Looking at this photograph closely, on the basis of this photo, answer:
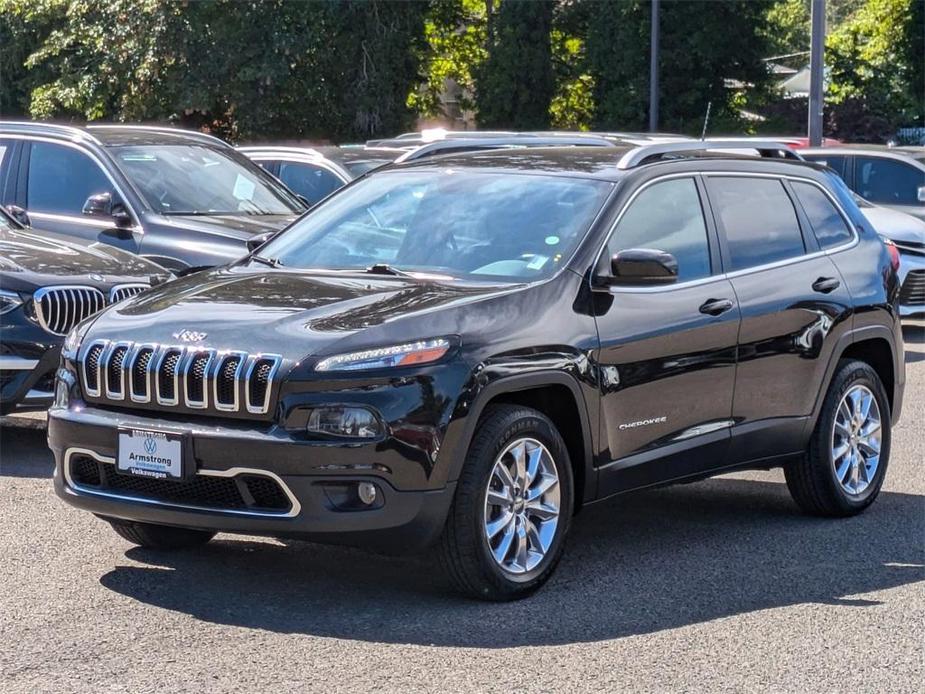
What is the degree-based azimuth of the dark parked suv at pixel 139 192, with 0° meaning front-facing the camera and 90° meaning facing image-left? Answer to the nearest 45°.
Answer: approximately 315°

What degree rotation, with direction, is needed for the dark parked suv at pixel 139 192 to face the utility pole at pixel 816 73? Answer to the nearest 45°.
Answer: approximately 90° to its left

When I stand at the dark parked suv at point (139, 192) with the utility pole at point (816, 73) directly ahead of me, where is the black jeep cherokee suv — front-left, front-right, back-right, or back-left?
back-right

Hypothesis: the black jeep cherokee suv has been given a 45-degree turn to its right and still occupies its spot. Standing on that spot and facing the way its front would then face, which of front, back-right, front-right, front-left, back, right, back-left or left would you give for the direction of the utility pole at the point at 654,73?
right

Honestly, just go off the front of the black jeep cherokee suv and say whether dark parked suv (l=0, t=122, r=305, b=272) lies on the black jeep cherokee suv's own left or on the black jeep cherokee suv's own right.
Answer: on the black jeep cherokee suv's own right

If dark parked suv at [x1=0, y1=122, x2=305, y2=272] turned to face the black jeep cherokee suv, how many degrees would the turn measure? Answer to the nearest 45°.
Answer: approximately 45° to its right

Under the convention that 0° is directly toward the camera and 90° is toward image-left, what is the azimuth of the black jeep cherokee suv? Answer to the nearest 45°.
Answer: approximately 45°

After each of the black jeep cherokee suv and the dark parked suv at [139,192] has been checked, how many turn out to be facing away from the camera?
0

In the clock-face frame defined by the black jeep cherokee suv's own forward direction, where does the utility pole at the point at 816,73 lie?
The utility pole is roughly at 5 o'clock from the black jeep cherokee suv.

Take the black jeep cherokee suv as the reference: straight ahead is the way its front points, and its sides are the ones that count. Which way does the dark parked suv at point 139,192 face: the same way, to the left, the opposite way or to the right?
to the left
